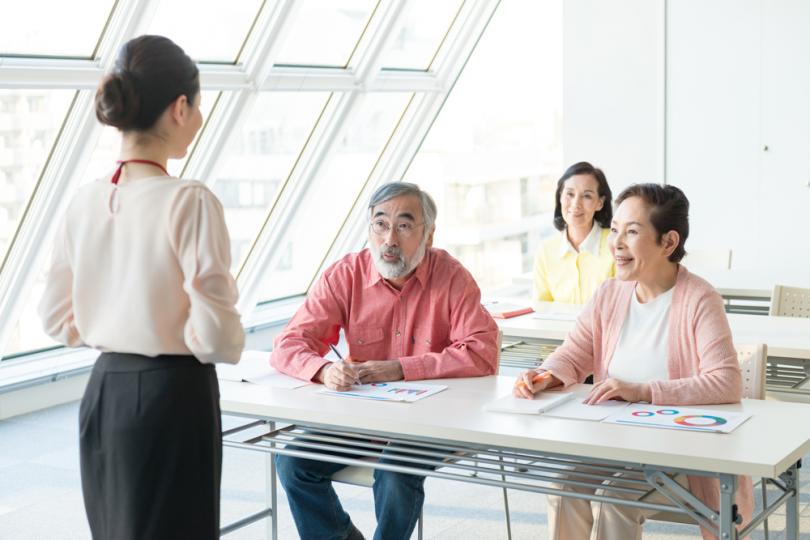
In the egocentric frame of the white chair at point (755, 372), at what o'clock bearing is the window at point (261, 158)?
The window is roughly at 3 o'clock from the white chair.

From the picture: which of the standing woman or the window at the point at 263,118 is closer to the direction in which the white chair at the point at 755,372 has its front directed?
the standing woman

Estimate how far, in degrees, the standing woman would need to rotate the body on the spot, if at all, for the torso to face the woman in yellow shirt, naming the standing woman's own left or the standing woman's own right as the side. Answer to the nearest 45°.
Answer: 0° — they already face them

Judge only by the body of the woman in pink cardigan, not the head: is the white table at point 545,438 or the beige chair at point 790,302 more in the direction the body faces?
the white table

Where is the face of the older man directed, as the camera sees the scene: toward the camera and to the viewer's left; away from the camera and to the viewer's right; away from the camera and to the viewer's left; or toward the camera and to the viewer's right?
toward the camera and to the viewer's left

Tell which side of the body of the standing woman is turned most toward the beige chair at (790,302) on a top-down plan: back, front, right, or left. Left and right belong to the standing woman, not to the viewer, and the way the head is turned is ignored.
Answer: front

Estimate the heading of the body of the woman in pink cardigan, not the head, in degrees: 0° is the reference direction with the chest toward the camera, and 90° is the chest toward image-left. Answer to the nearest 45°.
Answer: approximately 45°

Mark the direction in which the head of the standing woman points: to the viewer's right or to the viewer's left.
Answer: to the viewer's right

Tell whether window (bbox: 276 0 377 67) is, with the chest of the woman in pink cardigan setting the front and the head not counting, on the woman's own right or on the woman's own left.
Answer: on the woman's own right

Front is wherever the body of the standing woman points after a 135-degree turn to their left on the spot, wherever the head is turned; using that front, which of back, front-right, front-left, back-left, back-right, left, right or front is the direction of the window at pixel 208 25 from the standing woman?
right

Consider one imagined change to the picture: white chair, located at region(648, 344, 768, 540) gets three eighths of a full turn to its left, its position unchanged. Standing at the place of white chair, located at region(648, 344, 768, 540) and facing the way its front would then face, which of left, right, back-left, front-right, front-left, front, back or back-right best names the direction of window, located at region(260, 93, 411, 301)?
back-left

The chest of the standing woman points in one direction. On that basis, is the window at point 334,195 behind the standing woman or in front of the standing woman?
in front

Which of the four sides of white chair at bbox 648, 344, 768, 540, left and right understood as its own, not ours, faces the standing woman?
front

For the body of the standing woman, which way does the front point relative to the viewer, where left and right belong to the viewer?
facing away from the viewer and to the right of the viewer
